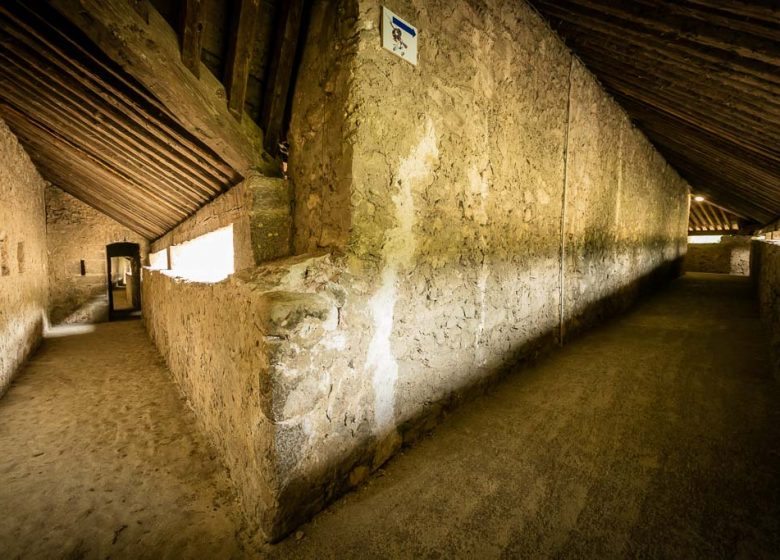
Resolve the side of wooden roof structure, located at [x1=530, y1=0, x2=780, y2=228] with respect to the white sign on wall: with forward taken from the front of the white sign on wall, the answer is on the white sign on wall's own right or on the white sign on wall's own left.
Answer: on the white sign on wall's own left

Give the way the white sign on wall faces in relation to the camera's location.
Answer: facing the viewer and to the right of the viewer

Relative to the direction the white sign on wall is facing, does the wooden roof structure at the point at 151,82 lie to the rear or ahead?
to the rear
